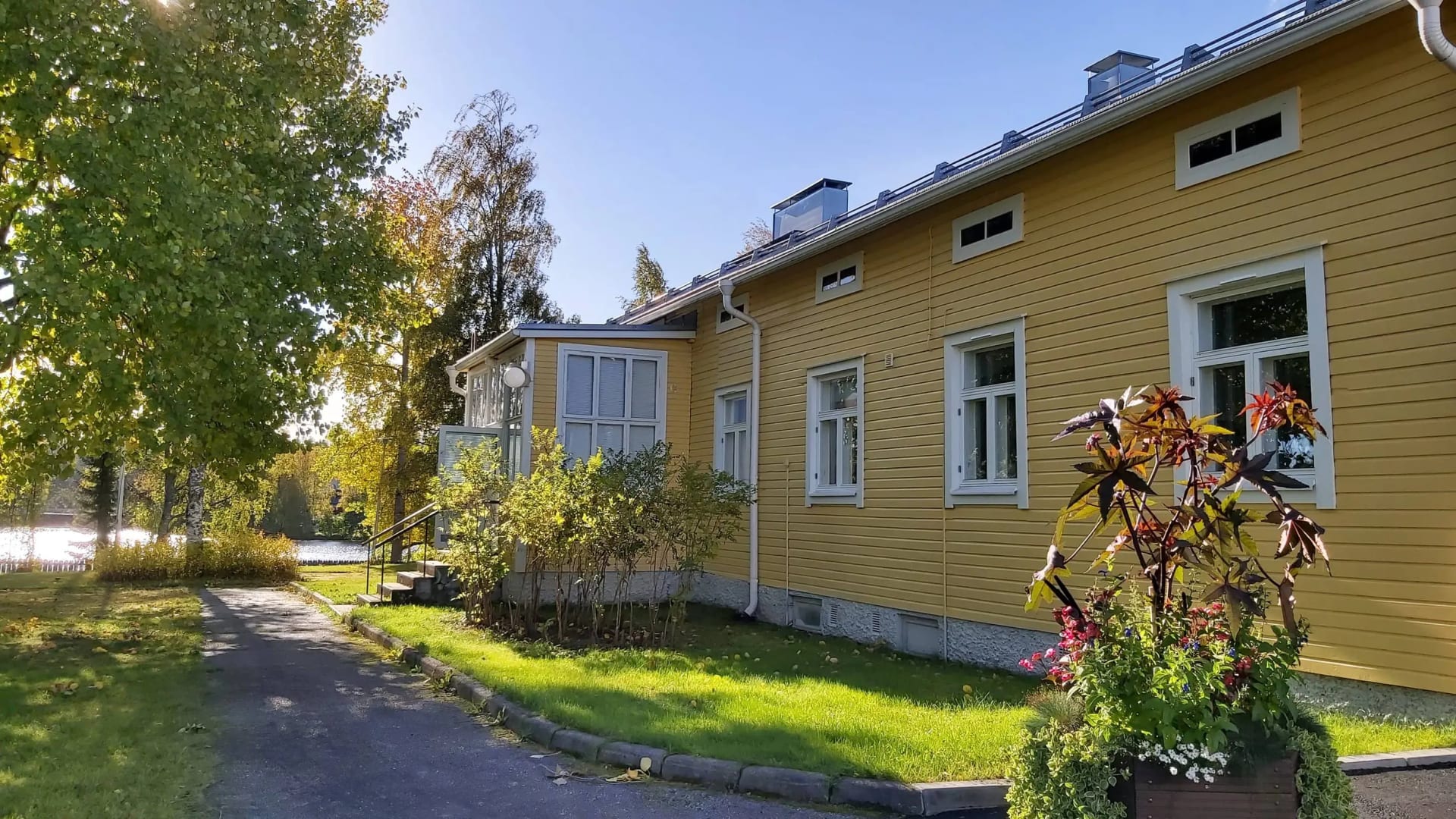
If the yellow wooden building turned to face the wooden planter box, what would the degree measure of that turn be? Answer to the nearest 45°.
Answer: approximately 45° to its left

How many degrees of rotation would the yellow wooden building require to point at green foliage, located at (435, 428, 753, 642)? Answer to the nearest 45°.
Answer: approximately 45° to its right

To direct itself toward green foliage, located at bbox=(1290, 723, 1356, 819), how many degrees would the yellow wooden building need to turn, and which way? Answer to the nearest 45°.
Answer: approximately 45° to its left

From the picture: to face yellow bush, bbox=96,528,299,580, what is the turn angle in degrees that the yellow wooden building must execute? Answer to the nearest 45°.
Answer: approximately 90° to its right

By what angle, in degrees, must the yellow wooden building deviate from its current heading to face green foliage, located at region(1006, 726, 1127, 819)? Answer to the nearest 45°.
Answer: approximately 45° to its left

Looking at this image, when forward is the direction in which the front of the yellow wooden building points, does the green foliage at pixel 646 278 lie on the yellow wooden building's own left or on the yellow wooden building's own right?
on the yellow wooden building's own right

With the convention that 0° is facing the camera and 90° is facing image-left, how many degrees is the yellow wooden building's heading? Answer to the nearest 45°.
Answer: approximately 45°

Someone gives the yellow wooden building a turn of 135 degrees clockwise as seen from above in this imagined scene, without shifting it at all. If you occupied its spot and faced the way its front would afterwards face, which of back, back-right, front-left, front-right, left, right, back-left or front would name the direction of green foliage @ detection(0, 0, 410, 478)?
left
